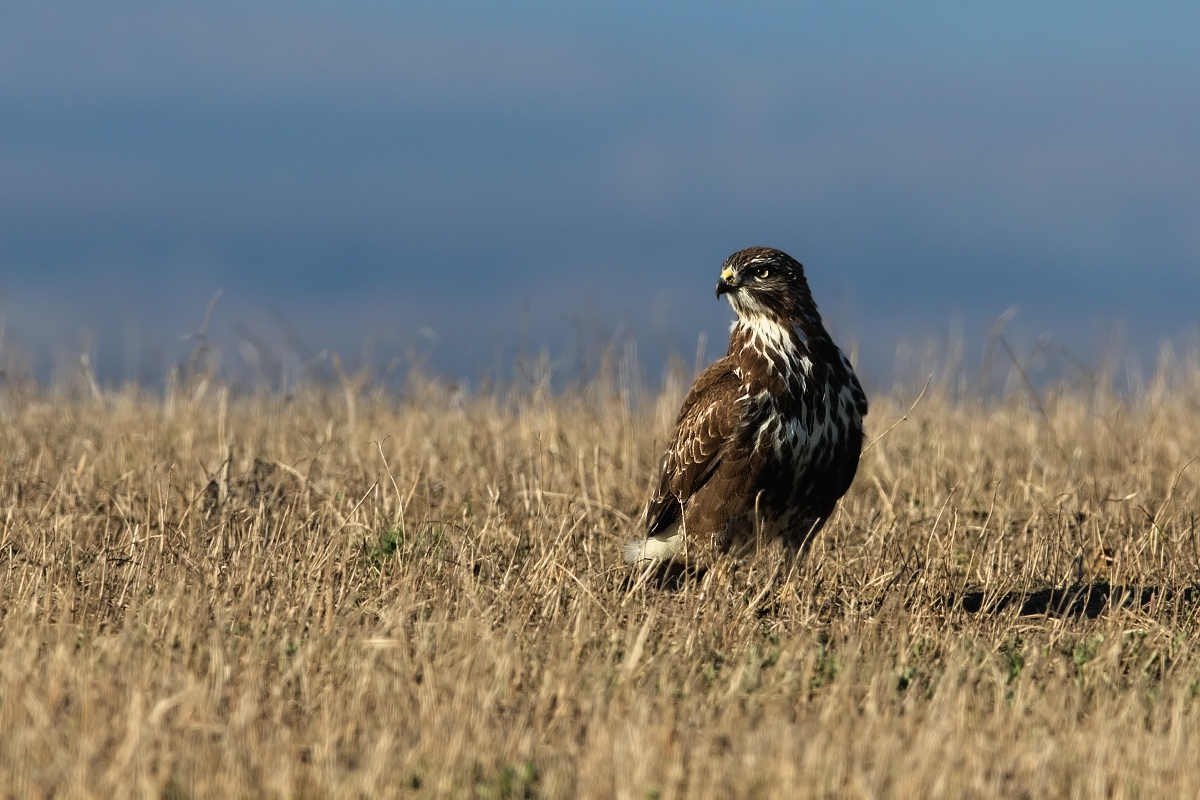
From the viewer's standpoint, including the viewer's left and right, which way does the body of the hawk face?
facing the viewer and to the right of the viewer
